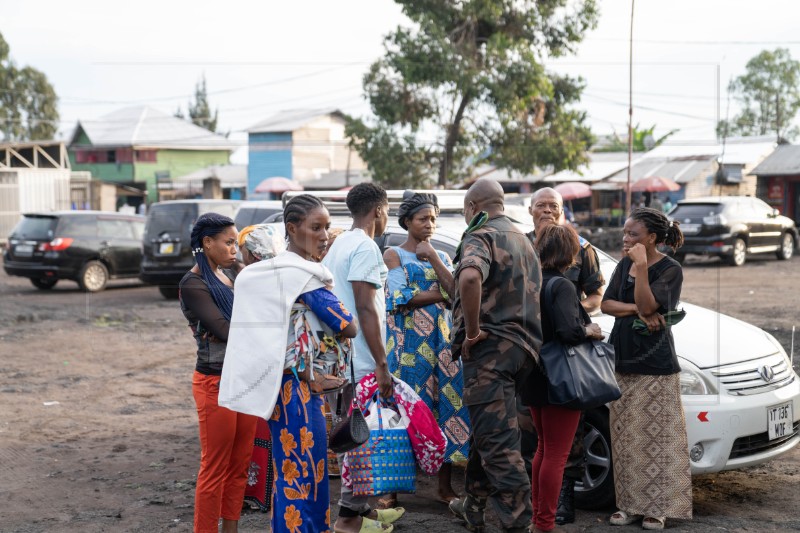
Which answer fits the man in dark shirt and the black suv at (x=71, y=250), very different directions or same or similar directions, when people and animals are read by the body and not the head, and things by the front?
very different directions

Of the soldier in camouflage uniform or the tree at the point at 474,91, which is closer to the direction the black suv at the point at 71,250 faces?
the tree

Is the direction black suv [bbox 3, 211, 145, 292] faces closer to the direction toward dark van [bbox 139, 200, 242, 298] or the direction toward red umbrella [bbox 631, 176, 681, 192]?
the red umbrella

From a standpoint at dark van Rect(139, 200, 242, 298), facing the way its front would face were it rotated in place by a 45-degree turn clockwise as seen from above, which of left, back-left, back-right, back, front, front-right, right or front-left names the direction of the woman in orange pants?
right

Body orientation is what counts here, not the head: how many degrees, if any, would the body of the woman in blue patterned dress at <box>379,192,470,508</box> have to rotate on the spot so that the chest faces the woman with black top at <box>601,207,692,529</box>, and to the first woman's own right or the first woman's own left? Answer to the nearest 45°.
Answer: approximately 45° to the first woman's own left

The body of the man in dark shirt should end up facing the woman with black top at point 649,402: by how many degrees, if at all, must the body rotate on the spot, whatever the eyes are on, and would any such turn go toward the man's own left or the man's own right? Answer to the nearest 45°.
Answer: approximately 45° to the man's own left

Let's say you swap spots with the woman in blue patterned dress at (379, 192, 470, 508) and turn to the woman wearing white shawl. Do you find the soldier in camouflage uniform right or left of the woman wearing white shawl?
left

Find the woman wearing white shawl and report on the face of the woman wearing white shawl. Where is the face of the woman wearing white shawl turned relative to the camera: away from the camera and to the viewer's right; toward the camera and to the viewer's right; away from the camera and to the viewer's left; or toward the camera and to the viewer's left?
toward the camera and to the viewer's right

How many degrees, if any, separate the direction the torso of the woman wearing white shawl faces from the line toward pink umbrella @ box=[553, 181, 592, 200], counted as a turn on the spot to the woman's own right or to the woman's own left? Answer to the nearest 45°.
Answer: approximately 90° to the woman's own left

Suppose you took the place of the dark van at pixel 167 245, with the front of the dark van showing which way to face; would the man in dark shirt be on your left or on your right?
on your right
